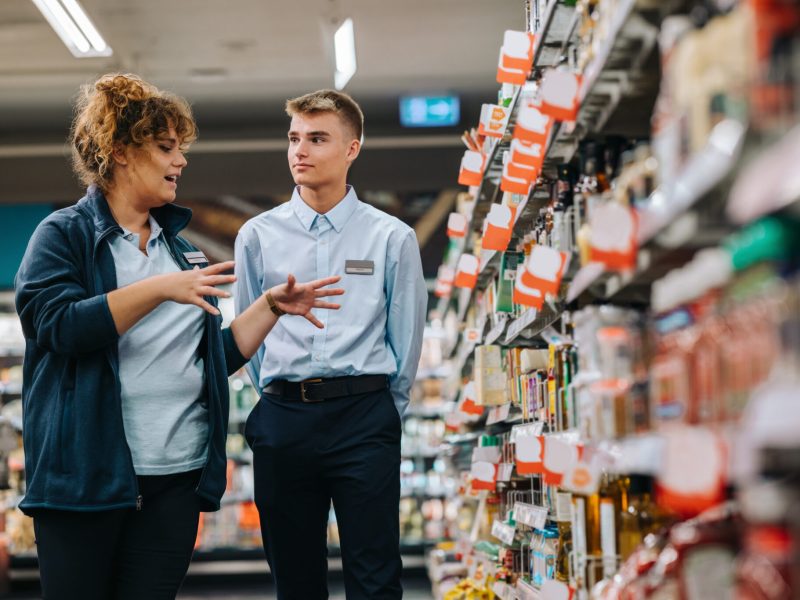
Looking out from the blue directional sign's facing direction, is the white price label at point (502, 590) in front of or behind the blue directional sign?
in front

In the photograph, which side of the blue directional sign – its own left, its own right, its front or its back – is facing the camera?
front

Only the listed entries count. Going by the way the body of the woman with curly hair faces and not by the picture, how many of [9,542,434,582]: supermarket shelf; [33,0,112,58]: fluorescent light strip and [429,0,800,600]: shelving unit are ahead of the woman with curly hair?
1

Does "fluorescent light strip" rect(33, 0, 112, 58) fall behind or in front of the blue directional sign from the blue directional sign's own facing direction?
in front

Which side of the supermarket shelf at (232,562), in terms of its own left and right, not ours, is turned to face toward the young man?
front

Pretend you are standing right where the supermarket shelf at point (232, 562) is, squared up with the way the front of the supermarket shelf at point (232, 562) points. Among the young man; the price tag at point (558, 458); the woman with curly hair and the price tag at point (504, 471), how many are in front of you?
4

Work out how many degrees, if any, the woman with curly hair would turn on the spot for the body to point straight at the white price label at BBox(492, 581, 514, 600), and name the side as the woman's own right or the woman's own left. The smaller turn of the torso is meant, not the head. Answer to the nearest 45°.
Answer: approximately 90° to the woman's own left

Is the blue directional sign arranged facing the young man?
yes

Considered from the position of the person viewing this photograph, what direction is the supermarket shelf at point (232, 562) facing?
facing the viewer

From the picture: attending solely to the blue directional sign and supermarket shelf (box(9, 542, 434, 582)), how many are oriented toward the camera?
2

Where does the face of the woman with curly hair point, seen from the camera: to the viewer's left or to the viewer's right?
to the viewer's right

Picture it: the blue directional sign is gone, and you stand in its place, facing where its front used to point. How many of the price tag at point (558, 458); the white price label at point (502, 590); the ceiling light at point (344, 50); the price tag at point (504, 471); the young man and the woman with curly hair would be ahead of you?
6

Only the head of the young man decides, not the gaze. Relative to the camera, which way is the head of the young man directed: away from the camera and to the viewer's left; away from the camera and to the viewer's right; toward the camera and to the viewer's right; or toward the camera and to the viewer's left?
toward the camera and to the viewer's left
